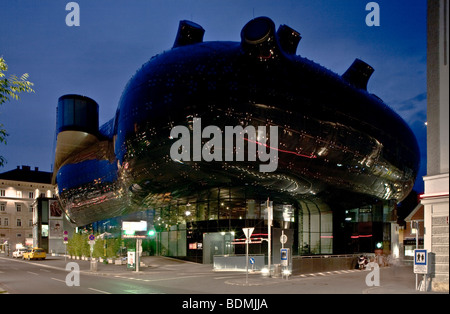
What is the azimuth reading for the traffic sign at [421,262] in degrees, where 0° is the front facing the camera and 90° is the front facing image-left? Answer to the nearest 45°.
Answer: approximately 0°

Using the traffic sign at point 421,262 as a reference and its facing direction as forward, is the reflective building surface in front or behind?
behind
